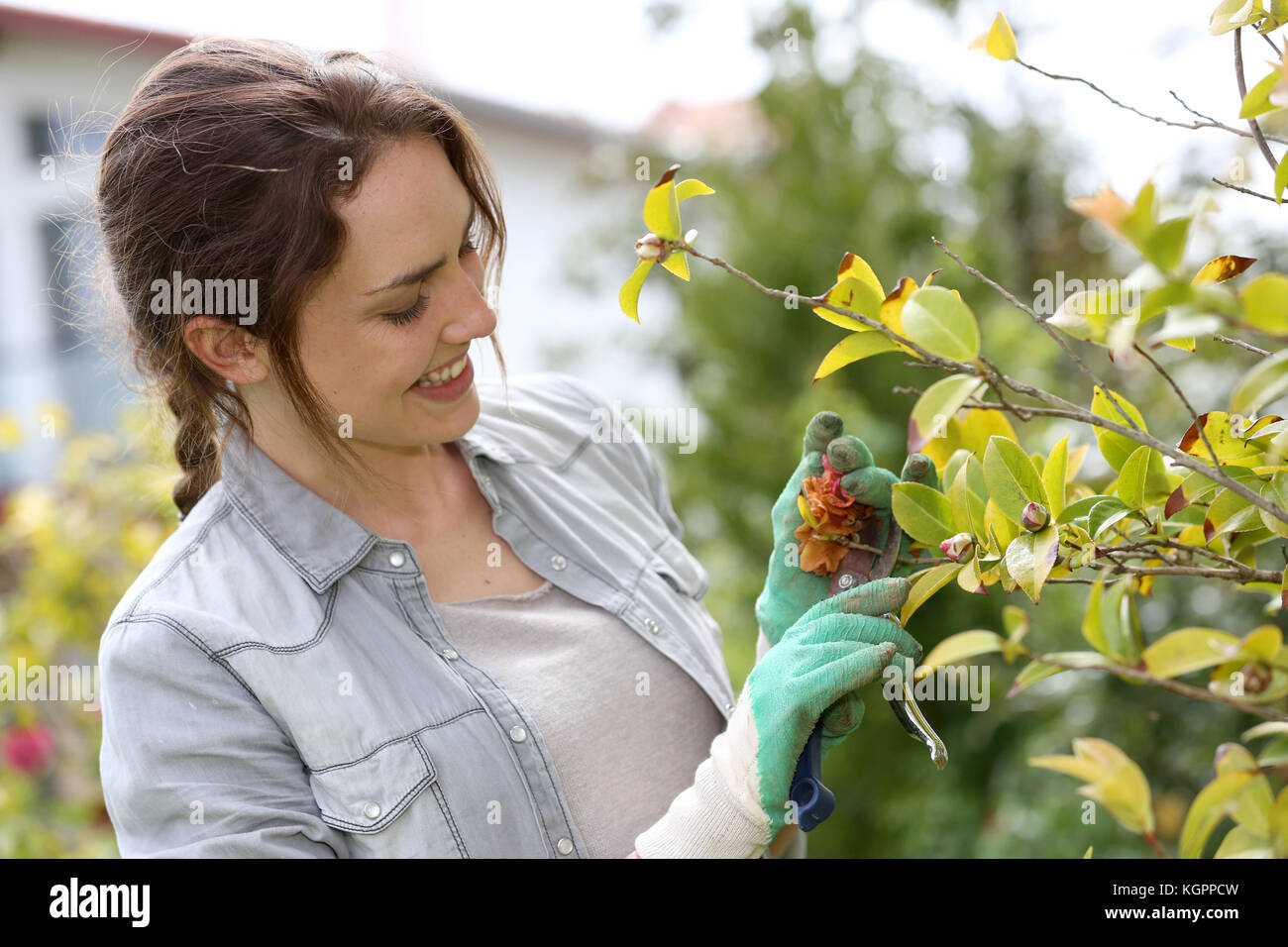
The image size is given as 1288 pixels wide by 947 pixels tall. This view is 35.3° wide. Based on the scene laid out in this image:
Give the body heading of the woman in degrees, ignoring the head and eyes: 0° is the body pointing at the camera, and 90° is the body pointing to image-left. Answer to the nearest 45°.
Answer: approximately 315°

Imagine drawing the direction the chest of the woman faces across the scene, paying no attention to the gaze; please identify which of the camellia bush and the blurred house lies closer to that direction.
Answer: the camellia bush

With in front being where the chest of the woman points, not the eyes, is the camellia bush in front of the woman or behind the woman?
in front

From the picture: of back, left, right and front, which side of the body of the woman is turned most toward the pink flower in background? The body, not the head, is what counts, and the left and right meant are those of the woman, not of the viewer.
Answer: back

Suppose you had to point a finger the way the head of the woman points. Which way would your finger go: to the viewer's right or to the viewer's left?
to the viewer's right

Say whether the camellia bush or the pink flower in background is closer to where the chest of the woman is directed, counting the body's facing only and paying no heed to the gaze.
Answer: the camellia bush

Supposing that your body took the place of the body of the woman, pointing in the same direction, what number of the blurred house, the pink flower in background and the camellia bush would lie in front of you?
1

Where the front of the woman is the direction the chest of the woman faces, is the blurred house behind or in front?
behind
